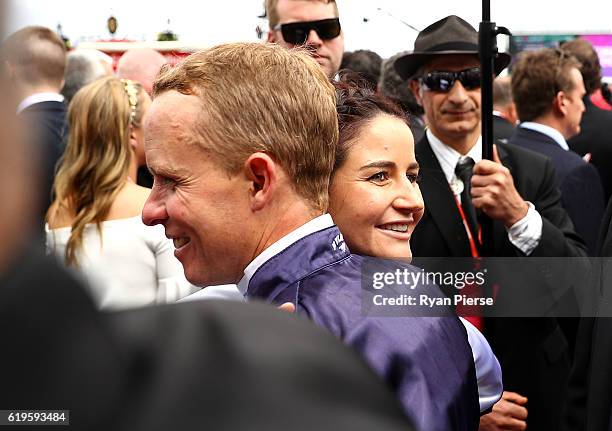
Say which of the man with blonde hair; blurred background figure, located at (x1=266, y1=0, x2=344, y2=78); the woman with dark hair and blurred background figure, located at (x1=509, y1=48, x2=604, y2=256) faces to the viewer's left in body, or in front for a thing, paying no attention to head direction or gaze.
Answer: the man with blonde hair

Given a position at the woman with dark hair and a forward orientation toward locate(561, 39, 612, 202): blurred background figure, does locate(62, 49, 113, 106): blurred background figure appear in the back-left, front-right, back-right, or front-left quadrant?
front-left

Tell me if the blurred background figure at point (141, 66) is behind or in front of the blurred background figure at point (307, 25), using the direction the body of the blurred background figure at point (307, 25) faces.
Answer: behind

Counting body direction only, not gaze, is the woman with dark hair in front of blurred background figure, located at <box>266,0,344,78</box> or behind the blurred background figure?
in front

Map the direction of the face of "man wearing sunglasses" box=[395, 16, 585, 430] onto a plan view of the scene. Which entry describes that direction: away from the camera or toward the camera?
toward the camera

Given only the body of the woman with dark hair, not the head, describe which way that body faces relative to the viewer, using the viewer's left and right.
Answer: facing the viewer and to the right of the viewer

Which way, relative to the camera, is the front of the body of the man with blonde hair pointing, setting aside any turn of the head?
to the viewer's left

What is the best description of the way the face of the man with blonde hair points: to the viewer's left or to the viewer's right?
to the viewer's left

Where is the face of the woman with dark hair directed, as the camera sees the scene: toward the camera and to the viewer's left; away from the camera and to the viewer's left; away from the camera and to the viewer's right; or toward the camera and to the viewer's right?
toward the camera and to the viewer's right

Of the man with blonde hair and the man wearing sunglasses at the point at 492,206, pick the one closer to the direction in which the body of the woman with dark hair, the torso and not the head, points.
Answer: the man with blonde hair
